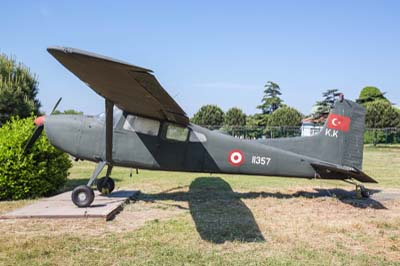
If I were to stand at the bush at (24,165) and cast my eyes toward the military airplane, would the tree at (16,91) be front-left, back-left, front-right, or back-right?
back-left

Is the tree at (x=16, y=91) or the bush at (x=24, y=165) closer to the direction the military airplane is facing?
the bush

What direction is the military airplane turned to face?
to the viewer's left

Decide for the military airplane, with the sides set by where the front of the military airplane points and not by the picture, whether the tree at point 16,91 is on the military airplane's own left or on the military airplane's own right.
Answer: on the military airplane's own right

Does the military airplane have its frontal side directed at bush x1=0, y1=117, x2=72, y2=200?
yes
